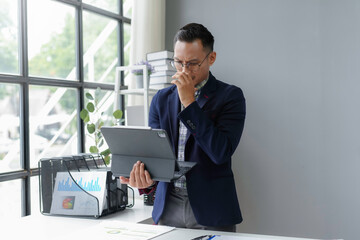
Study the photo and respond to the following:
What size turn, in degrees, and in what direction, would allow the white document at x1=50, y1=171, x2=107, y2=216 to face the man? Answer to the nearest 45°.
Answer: approximately 45° to its left

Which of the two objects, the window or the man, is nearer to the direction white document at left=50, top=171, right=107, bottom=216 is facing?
the man

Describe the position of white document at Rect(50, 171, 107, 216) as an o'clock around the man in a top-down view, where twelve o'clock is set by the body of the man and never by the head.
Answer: The white document is roughly at 3 o'clock from the man.

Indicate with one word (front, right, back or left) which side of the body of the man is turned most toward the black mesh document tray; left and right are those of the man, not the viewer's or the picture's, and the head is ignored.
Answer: right

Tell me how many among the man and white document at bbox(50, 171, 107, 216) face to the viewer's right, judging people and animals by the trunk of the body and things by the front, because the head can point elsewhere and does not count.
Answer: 0

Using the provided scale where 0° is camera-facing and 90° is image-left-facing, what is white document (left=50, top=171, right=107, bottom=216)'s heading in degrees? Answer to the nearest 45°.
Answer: approximately 0°

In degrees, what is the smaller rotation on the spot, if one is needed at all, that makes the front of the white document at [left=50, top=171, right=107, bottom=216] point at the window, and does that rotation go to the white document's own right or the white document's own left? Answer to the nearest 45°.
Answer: approximately 180°

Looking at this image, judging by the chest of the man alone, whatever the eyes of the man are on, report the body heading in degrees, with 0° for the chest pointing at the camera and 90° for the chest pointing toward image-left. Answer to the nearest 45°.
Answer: approximately 45°

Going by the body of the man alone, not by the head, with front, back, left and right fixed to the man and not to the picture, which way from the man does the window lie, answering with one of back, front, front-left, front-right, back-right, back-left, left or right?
right
